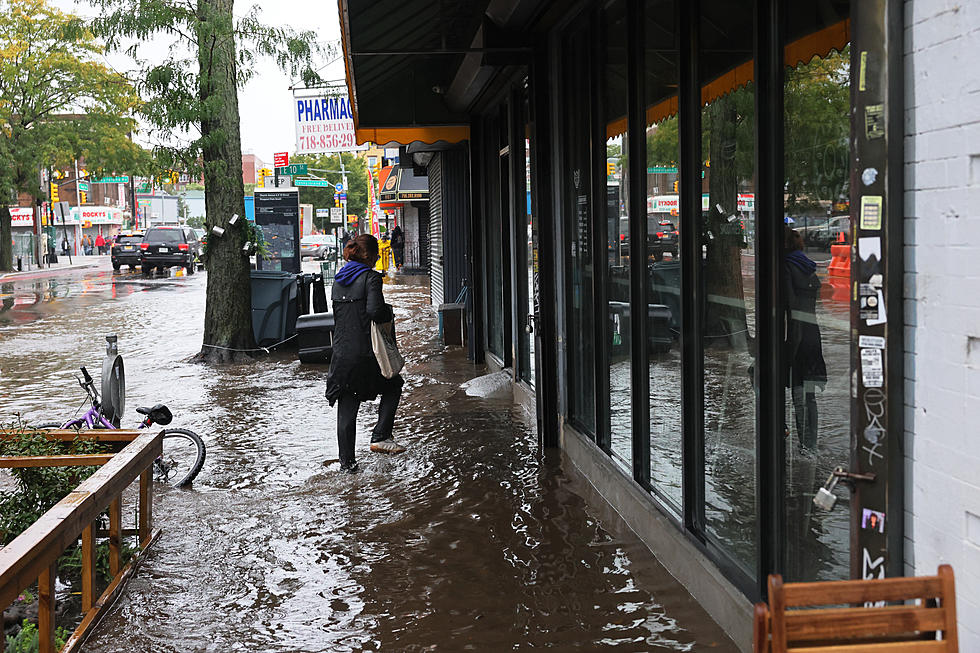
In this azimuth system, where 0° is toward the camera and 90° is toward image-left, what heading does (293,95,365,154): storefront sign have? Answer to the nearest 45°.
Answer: approximately 0°

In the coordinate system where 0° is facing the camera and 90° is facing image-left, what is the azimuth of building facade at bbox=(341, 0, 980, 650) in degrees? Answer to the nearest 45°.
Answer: approximately 45°

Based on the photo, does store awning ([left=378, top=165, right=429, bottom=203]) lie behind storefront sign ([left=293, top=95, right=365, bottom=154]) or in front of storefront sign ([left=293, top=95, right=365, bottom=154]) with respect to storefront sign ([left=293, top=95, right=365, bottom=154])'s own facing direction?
behind

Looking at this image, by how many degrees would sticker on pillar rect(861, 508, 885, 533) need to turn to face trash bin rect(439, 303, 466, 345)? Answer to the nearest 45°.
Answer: approximately 135° to its right

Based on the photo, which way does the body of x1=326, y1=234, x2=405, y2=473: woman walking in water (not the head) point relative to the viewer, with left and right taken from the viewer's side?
facing away from the viewer and to the right of the viewer
